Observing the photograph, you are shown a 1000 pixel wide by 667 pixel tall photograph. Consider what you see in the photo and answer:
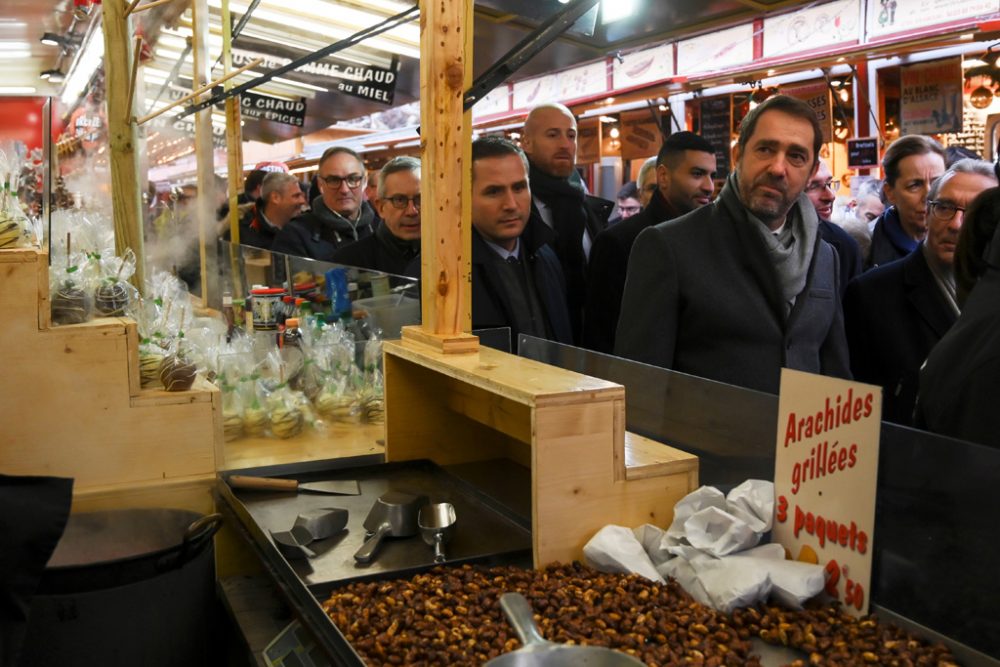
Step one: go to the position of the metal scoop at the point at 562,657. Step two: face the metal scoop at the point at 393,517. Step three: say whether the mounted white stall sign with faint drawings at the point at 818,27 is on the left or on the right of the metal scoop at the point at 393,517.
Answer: right

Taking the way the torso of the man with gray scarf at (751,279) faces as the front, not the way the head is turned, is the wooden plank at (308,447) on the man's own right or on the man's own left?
on the man's own right

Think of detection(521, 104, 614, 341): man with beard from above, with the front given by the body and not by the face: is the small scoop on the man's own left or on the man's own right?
on the man's own right

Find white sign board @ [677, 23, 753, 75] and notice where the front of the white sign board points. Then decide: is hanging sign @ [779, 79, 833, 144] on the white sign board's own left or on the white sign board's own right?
on the white sign board's own left

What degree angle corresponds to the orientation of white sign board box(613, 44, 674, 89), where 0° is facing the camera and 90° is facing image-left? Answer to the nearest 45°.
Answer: approximately 45°

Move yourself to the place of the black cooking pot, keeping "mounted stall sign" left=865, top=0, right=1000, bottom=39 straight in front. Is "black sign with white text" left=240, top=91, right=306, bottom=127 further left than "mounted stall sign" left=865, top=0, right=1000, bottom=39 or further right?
left

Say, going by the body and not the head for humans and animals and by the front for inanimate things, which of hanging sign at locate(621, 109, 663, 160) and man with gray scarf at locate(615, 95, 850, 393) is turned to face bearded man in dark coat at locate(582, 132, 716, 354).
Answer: the hanging sign
